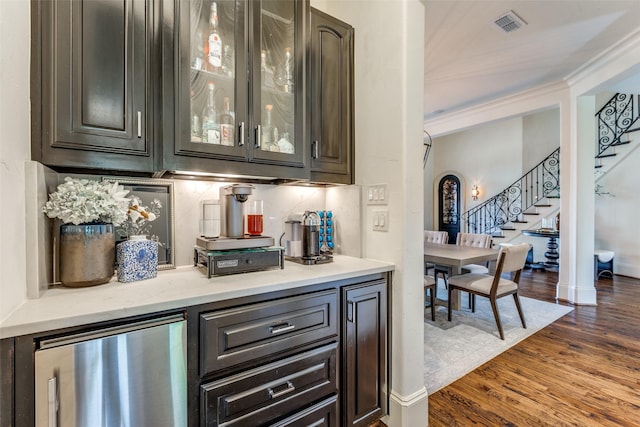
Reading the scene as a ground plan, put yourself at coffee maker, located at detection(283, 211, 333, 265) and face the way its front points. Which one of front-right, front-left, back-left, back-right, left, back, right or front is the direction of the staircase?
left

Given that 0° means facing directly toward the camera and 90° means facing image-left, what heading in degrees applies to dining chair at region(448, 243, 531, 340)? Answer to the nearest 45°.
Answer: approximately 135°

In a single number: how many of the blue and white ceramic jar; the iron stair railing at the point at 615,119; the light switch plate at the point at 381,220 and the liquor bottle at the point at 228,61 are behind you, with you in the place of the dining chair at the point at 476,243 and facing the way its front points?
1

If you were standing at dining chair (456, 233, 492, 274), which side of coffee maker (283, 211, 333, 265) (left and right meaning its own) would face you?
left

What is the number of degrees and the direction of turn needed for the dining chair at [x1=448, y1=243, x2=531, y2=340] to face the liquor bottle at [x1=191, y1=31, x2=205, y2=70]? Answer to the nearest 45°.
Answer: approximately 90° to its left

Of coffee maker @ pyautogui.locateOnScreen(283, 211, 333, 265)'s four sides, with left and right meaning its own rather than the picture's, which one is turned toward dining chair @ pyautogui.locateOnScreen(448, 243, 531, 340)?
left

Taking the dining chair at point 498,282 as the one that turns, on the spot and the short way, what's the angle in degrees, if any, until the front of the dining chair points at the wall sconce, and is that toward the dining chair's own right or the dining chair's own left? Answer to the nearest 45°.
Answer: approximately 45° to the dining chair's own right

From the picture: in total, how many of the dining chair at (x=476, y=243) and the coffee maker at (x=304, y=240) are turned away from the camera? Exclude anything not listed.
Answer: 0

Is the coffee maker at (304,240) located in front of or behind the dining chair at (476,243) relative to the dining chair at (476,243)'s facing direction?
in front

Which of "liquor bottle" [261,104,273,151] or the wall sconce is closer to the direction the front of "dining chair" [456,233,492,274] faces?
the liquor bottle

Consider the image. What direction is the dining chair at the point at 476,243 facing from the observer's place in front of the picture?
facing the viewer and to the left of the viewer

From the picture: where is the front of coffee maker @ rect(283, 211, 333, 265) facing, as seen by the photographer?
facing the viewer and to the right of the viewer
